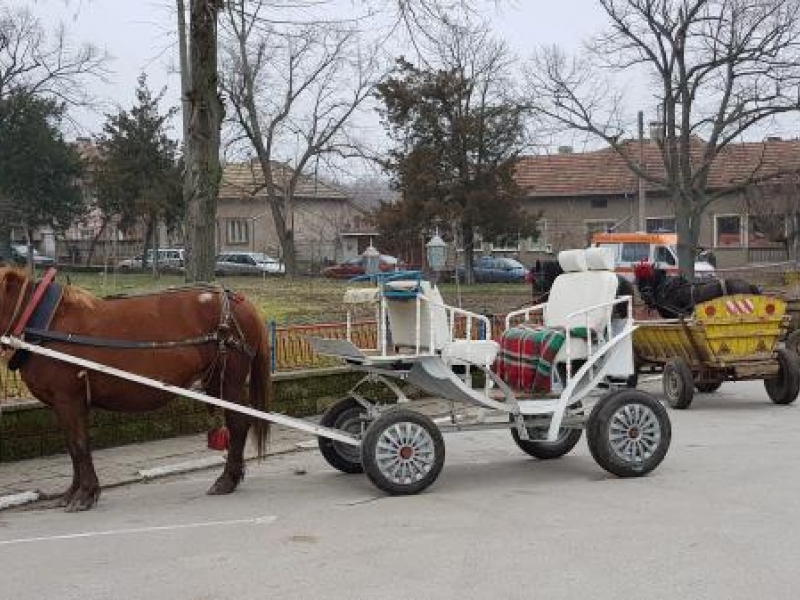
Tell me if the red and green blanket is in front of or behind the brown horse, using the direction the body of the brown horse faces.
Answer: behind

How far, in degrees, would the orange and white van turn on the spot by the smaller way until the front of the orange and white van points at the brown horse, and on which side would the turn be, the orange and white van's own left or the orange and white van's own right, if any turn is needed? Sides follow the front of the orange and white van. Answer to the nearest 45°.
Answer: approximately 90° to the orange and white van's own right

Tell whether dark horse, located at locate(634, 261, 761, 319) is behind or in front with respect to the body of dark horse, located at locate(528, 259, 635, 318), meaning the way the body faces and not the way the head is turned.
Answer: behind

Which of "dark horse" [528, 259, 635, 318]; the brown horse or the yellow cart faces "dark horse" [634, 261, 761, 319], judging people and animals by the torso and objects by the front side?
the yellow cart

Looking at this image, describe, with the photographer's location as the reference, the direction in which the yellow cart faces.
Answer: facing away from the viewer and to the left of the viewer

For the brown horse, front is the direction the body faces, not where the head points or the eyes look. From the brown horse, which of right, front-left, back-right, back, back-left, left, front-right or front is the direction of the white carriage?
back

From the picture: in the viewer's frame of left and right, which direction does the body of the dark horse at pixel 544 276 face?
facing to the left of the viewer

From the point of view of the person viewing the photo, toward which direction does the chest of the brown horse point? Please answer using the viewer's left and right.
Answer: facing to the left of the viewer

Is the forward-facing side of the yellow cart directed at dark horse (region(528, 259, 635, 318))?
yes

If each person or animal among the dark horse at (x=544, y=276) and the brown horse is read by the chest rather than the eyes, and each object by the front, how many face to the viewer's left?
2
